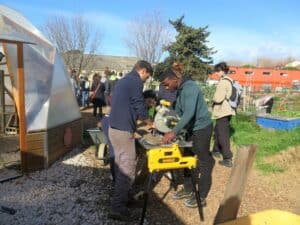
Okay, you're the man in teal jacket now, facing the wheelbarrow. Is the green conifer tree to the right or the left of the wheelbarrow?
right

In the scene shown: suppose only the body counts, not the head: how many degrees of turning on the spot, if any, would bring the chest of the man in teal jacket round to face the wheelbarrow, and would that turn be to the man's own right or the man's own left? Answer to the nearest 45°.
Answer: approximately 45° to the man's own right

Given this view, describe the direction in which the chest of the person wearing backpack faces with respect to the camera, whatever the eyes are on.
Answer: to the viewer's left

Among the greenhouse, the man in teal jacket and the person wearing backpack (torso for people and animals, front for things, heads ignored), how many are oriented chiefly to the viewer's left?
2

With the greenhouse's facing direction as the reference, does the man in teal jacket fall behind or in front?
in front

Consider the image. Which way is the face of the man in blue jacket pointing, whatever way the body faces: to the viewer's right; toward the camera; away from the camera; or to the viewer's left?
to the viewer's right

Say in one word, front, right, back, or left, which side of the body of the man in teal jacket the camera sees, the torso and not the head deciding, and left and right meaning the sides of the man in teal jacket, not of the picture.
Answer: left

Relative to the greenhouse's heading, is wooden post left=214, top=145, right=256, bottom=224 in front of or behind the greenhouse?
in front

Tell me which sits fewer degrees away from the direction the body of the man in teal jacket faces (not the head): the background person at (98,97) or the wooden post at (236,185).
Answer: the background person

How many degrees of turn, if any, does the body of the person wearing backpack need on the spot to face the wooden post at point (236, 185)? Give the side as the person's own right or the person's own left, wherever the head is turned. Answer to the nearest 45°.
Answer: approximately 90° to the person's own left

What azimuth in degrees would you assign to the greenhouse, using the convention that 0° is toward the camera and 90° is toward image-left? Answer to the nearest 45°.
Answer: approximately 0°
